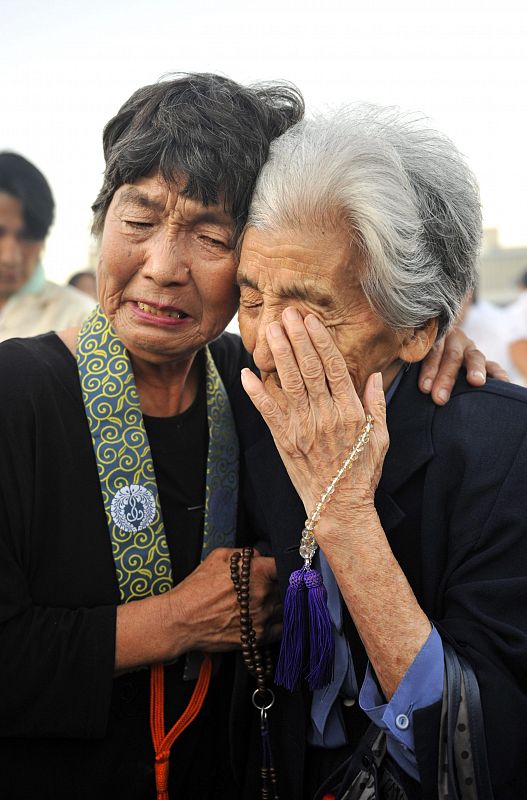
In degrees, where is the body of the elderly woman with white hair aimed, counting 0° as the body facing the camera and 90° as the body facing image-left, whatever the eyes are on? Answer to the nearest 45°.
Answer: approximately 45°

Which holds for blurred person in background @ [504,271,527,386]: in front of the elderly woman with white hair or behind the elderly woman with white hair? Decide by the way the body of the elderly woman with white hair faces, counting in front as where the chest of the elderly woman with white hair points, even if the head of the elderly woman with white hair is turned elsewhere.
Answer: behind

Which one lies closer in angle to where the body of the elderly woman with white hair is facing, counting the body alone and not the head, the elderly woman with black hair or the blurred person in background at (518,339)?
the elderly woman with black hair

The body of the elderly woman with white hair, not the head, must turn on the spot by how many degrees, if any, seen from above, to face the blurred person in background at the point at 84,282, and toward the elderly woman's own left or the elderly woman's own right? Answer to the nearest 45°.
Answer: approximately 90° to the elderly woman's own right

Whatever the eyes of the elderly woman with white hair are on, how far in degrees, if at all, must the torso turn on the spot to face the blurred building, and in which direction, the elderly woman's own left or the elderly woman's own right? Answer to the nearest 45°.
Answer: approximately 135° to the elderly woman's own right

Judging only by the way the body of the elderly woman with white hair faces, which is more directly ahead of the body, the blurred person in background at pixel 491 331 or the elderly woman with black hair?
the elderly woman with black hair

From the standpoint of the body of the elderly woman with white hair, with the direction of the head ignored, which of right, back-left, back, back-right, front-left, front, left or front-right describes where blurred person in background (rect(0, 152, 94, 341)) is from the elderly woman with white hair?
right

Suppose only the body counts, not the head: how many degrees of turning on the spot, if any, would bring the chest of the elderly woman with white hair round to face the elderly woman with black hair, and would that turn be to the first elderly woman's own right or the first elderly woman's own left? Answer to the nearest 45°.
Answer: approximately 45° to the first elderly woman's own right

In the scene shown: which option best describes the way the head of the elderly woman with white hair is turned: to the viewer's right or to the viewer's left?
to the viewer's left
